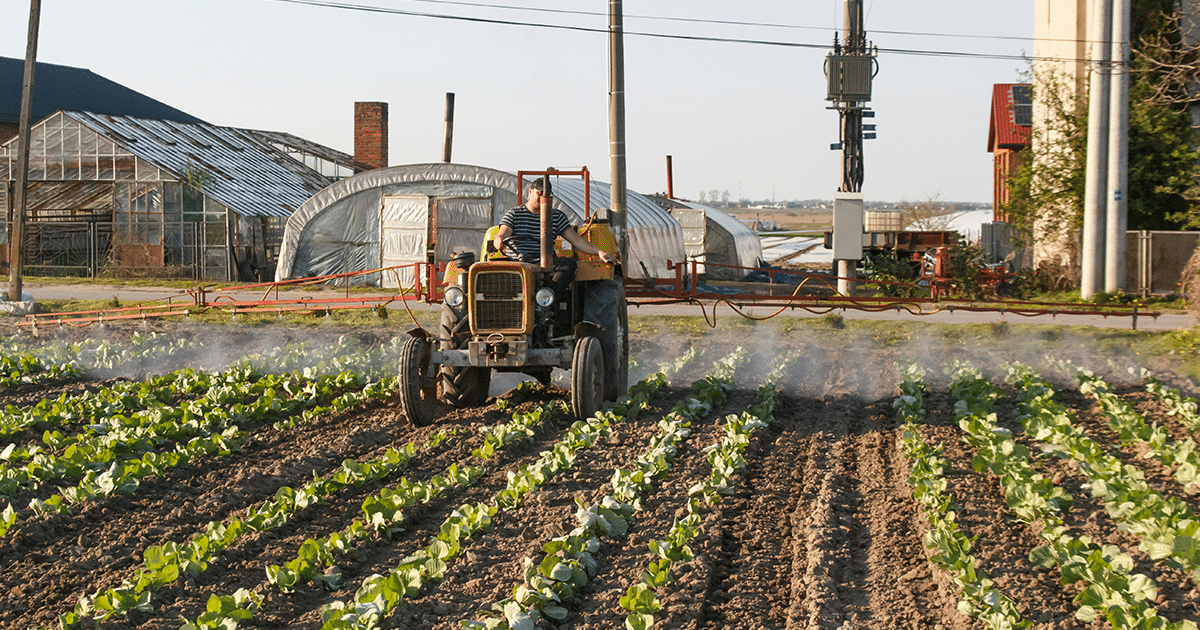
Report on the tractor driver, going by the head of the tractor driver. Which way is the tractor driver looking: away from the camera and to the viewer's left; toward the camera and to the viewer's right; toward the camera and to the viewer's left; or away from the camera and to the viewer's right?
toward the camera and to the viewer's right

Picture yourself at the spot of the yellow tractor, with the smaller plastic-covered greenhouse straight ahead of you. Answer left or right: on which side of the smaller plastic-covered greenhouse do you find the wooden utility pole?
left

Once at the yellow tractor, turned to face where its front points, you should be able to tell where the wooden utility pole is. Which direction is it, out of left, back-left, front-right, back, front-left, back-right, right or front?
back-right

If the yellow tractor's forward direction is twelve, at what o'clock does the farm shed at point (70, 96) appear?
The farm shed is roughly at 5 o'clock from the yellow tractor.

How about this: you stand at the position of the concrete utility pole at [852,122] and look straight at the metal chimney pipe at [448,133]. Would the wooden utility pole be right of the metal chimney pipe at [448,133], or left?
left

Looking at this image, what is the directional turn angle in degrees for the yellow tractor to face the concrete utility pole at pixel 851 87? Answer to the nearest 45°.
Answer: approximately 135° to its left

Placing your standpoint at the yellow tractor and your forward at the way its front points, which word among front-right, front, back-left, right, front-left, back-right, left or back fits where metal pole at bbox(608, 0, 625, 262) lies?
back

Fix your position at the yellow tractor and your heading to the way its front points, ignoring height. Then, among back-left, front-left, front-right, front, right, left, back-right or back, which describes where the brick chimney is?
back

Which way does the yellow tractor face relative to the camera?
toward the camera

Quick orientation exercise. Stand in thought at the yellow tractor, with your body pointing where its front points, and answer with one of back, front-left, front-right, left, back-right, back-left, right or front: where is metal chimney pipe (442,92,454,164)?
back

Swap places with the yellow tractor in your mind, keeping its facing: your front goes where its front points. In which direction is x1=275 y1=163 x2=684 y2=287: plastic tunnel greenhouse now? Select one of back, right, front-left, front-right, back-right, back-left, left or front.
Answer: back

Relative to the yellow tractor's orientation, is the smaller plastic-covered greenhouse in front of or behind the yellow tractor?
behind
